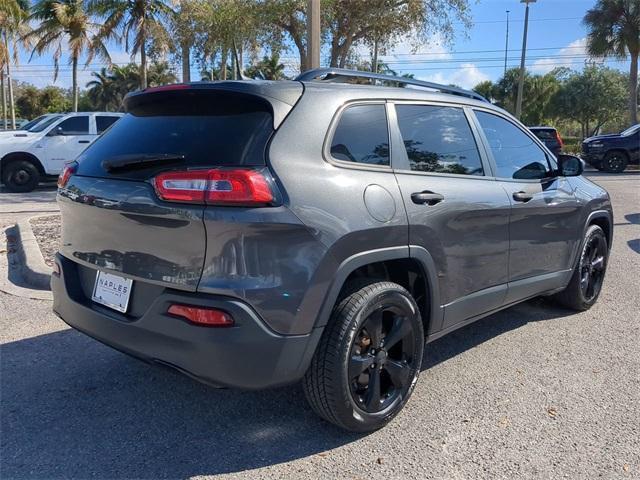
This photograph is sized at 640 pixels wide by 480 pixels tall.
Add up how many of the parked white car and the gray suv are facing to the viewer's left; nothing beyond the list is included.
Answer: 1

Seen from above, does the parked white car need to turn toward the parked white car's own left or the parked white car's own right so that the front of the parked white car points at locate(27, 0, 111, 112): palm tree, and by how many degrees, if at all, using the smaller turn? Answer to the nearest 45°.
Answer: approximately 90° to the parked white car's own right

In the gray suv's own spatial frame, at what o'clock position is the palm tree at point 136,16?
The palm tree is roughly at 10 o'clock from the gray suv.

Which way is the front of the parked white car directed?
to the viewer's left

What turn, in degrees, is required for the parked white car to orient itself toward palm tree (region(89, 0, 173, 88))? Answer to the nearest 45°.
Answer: approximately 90° to its right

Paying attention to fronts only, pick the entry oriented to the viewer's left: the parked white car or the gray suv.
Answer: the parked white car

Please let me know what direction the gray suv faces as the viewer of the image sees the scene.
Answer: facing away from the viewer and to the right of the viewer

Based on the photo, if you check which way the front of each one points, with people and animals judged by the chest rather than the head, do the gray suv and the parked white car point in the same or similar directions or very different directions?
very different directions

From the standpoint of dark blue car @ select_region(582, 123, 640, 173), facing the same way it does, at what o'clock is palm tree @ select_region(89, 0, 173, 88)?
The palm tree is roughly at 1 o'clock from the dark blue car.

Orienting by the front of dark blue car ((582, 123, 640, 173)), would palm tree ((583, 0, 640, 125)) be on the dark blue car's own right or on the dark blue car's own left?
on the dark blue car's own right
